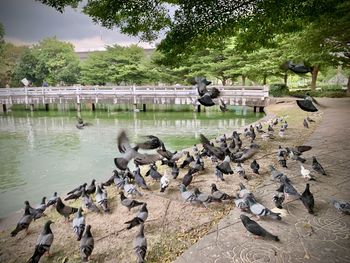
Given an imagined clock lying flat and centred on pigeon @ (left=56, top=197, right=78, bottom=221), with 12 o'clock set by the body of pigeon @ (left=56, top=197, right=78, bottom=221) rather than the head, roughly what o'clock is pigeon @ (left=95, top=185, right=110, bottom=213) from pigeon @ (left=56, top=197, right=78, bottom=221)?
pigeon @ (left=95, top=185, right=110, bottom=213) is roughly at 6 o'clock from pigeon @ (left=56, top=197, right=78, bottom=221).

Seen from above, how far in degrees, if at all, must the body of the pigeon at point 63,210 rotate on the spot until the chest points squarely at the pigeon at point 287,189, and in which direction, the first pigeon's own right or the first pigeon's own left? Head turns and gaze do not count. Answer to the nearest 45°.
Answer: approximately 135° to the first pigeon's own left

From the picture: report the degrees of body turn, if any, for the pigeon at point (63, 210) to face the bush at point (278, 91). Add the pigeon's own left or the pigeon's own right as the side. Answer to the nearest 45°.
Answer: approximately 135° to the pigeon's own right

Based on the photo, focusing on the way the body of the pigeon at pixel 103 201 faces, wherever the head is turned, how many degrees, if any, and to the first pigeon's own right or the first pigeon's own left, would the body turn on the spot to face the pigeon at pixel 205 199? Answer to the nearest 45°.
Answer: approximately 90° to the first pigeon's own right

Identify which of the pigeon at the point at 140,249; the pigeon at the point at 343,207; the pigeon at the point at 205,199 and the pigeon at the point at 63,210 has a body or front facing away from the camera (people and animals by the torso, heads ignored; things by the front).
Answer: the pigeon at the point at 140,249

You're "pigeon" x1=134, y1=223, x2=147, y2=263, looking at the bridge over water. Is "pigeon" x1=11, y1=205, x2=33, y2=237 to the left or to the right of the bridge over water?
left

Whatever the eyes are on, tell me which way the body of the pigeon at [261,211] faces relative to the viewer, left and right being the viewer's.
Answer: facing to the left of the viewer

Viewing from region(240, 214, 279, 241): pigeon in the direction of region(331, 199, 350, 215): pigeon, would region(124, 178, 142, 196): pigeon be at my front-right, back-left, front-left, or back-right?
back-left

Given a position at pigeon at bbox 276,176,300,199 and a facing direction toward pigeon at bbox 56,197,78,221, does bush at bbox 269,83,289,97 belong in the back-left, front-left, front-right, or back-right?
back-right

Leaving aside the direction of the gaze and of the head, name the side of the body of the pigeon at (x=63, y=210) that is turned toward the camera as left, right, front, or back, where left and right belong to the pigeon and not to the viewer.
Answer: left
